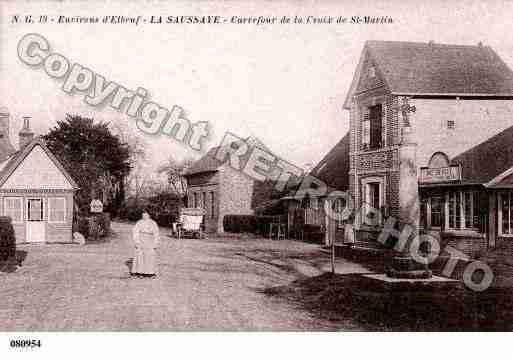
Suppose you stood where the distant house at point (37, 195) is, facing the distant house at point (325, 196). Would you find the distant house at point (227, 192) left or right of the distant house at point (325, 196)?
left

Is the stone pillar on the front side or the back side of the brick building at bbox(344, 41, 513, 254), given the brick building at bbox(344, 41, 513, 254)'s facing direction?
on the front side

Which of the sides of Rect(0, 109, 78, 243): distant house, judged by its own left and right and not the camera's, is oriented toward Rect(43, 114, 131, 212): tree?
back

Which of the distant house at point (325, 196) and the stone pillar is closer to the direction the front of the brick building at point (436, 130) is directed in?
the stone pillar

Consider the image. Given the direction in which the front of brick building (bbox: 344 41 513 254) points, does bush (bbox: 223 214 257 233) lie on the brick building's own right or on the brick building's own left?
on the brick building's own right

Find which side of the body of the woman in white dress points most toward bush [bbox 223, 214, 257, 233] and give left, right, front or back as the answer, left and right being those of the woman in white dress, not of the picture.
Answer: back

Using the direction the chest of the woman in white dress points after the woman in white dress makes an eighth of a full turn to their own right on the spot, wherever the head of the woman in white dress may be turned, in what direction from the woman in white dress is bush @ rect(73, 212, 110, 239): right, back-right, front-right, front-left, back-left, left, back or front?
back-right

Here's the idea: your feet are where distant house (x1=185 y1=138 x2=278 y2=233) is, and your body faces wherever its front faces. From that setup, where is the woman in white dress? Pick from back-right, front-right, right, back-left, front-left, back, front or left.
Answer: front-left
